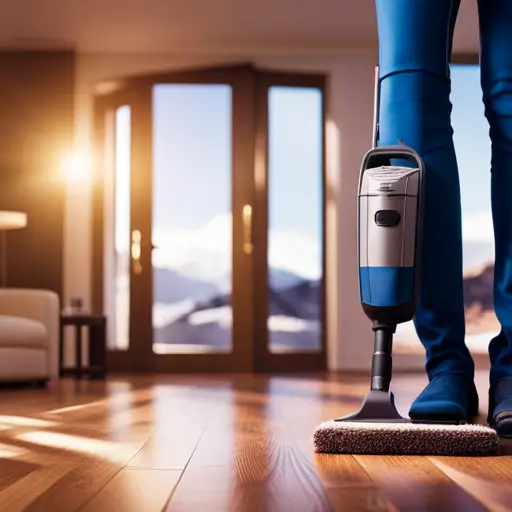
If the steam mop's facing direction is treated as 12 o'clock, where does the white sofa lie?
The white sofa is roughly at 5 o'clock from the steam mop.

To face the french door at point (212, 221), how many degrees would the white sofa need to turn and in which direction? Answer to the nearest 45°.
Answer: approximately 135° to its left

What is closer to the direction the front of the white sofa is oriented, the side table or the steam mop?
the steam mop

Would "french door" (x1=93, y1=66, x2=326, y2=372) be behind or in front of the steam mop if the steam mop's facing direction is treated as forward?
behind

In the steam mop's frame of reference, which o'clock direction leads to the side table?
The side table is roughly at 5 o'clock from the steam mop.

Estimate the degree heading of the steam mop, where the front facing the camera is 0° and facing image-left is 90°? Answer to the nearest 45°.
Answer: approximately 0°

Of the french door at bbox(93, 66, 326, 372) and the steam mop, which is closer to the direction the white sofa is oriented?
the steam mop

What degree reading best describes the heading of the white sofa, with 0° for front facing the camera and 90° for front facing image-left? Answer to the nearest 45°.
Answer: approximately 0°
